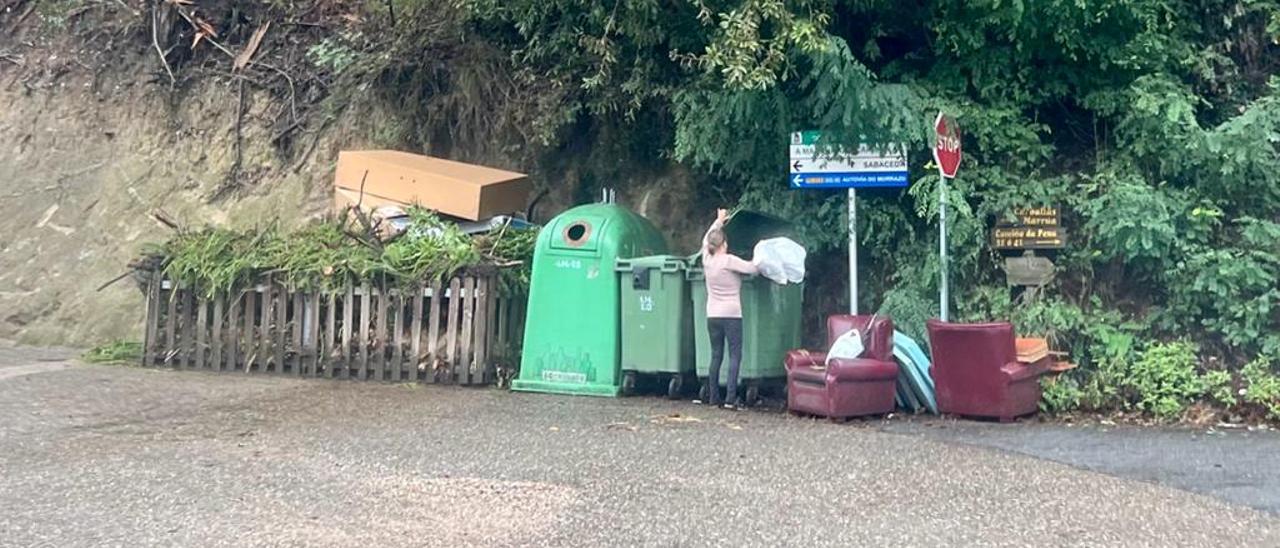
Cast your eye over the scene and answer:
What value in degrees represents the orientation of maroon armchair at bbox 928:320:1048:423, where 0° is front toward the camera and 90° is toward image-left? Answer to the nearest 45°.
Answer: approximately 225°

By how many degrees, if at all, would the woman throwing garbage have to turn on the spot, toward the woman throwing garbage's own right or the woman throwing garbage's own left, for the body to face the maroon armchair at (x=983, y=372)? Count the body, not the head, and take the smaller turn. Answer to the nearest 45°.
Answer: approximately 45° to the woman throwing garbage's own right

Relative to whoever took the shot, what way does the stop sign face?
facing the viewer and to the right of the viewer

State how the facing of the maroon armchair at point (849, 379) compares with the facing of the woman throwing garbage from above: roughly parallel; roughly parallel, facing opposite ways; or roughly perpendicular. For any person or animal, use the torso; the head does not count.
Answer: roughly parallel, facing opposite ways

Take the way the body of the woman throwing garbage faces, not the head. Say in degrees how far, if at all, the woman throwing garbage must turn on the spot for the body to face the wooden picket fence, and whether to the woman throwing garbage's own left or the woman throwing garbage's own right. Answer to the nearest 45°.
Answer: approximately 135° to the woman throwing garbage's own left

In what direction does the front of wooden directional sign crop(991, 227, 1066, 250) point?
toward the camera

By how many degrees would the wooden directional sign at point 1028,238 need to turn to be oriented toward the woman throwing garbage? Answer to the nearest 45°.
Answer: approximately 45° to its right

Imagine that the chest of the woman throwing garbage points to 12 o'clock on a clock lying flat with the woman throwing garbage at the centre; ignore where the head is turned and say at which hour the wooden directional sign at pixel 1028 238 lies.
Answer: The wooden directional sign is roughly at 1 o'clock from the woman throwing garbage.

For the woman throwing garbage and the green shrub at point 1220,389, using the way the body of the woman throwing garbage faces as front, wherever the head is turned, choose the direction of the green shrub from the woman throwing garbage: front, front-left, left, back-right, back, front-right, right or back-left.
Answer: front-right

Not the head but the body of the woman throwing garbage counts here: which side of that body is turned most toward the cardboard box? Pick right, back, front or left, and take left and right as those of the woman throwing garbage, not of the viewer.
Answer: left

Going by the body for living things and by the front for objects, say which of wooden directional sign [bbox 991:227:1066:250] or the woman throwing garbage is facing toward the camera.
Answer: the wooden directional sign

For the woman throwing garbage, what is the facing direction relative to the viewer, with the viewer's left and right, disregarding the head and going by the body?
facing away from the viewer and to the right of the viewer
